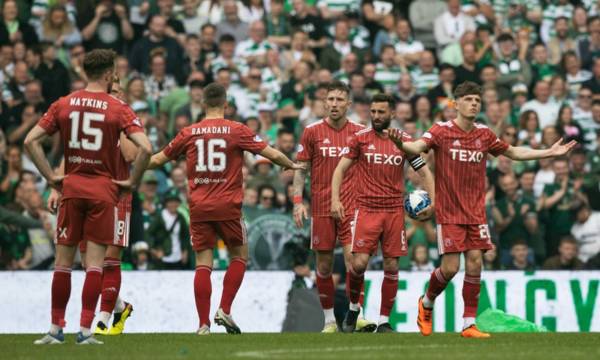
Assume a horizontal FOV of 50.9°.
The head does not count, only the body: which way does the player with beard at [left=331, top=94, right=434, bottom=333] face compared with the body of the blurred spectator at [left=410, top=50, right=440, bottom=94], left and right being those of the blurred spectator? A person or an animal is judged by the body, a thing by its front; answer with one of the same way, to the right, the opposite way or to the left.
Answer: the same way

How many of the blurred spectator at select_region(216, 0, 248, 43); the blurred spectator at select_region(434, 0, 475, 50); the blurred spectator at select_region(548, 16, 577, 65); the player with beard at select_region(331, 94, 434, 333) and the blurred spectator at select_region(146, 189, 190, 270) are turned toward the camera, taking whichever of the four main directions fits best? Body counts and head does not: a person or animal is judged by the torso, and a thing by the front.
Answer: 5

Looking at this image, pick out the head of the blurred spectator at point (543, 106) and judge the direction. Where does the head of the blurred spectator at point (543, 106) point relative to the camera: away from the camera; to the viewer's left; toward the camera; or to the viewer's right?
toward the camera

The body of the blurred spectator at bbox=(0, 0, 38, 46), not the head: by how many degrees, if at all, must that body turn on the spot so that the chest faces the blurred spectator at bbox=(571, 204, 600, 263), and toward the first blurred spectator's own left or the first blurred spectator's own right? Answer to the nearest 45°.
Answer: approximately 45° to the first blurred spectator's own left

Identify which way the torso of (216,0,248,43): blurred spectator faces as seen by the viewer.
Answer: toward the camera

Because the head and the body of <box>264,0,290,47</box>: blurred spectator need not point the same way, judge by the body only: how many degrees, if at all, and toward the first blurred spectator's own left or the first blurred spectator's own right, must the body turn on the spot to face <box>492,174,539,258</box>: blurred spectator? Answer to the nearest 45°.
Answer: approximately 45° to the first blurred spectator's own left

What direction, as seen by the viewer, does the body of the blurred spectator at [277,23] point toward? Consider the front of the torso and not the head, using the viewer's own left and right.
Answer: facing the viewer

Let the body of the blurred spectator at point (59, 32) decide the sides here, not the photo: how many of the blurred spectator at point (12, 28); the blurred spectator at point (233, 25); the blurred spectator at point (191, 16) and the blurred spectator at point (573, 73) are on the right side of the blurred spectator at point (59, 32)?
1

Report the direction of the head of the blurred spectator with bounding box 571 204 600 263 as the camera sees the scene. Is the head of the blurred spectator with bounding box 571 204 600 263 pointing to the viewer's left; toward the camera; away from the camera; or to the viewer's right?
toward the camera

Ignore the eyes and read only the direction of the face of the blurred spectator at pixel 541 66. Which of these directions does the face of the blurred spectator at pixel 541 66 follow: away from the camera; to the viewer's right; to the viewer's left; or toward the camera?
toward the camera

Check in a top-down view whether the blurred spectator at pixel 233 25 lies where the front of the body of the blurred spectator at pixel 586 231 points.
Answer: no

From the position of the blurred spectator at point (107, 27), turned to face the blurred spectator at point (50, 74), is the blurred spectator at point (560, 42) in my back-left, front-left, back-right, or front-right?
back-left

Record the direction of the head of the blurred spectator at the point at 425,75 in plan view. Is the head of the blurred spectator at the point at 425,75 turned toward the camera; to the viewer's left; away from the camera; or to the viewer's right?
toward the camera

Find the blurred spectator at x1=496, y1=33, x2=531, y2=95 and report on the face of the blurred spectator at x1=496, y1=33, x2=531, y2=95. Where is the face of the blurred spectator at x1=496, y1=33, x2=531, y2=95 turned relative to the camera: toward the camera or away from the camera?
toward the camera

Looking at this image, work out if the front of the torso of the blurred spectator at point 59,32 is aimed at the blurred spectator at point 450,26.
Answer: no
